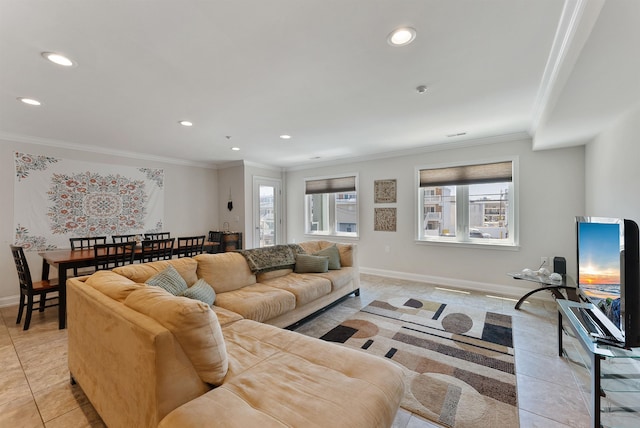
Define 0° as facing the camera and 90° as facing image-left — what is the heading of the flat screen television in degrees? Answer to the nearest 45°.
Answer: approximately 45°

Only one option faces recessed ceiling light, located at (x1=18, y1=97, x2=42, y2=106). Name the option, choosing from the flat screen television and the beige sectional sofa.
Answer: the flat screen television

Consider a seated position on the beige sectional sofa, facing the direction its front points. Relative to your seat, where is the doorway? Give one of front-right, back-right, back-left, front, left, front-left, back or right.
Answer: back-left

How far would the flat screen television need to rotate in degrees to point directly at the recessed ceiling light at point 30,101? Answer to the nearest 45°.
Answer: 0° — it already faces it
